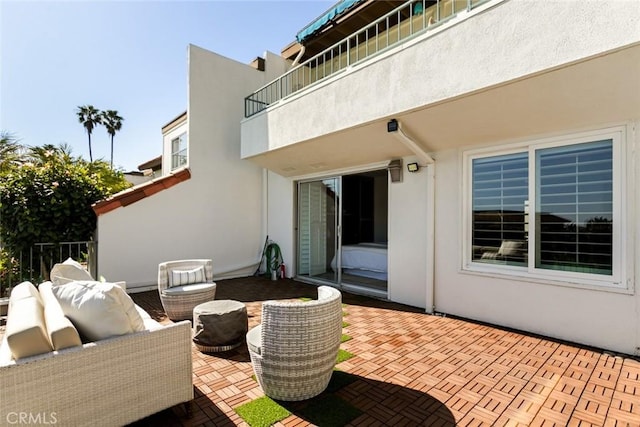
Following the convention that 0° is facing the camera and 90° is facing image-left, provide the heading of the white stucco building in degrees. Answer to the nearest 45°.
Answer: approximately 45°

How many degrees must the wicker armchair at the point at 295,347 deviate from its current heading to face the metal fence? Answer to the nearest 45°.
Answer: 0° — it already faces it

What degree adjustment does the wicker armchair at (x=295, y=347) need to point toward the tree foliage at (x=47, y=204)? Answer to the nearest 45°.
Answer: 0° — it already faces it

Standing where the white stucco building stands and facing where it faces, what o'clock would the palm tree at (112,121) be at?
The palm tree is roughly at 3 o'clock from the white stucco building.

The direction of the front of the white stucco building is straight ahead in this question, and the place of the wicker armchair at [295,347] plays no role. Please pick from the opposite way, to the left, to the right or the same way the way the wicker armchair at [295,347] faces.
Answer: to the right

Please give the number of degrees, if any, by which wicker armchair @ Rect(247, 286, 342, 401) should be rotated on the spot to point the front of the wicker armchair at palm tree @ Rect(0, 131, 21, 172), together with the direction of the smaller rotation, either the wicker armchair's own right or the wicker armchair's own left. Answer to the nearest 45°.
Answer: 0° — it already faces it

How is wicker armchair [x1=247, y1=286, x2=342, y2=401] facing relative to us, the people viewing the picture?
facing away from the viewer and to the left of the viewer

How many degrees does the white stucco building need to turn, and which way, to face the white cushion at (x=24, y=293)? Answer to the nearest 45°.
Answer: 0° — it already faces it
